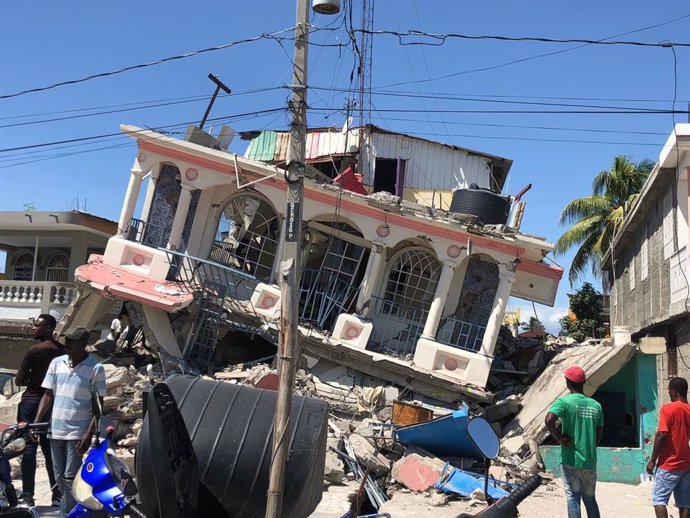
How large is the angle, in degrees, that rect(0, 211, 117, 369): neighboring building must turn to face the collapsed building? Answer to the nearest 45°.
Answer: approximately 45° to its left

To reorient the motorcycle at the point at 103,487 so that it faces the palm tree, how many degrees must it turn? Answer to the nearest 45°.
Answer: approximately 180°

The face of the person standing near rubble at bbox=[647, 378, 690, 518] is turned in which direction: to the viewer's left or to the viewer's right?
to the viewer's left

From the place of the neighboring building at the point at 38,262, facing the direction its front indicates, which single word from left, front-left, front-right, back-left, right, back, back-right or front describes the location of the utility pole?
front

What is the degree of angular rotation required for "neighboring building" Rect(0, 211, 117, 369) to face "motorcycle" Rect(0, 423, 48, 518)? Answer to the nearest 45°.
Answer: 0° — it already faces it

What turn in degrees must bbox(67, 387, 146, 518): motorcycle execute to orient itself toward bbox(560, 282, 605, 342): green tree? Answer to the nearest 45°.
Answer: approximately 180°

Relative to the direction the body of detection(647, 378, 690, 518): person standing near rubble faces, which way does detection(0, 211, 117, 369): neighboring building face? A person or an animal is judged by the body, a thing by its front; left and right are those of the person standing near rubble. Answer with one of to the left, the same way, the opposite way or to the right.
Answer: the opposite way

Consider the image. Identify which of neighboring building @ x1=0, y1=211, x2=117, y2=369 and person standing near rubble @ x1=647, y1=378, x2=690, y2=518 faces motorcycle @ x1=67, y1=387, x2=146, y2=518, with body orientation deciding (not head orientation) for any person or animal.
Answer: the neighboring building

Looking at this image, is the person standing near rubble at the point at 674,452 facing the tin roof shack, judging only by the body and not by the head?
yes

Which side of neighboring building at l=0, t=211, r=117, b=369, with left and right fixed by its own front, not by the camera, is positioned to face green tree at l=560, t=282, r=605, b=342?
left

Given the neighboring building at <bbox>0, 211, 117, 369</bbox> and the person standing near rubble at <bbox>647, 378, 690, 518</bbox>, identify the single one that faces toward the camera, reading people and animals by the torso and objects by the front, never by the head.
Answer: the neighboring building

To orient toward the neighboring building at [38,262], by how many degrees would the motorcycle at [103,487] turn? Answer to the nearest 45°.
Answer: approximately 135° to its right

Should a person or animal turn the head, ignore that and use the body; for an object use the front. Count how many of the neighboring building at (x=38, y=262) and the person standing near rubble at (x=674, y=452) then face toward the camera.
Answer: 1

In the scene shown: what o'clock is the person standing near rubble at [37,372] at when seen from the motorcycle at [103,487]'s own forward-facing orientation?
The person standing near rubble is roughly at 4 o'clock from the motorcycle.

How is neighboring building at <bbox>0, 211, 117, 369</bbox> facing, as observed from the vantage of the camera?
facing the viewer
